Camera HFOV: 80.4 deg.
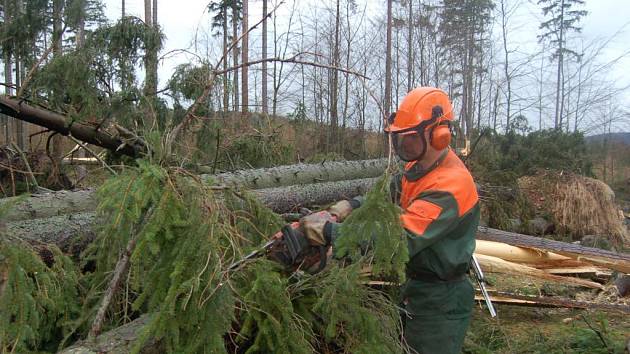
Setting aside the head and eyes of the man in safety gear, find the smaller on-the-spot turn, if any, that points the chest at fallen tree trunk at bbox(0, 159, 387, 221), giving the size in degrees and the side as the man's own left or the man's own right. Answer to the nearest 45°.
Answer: approximately 45° to the man's own right

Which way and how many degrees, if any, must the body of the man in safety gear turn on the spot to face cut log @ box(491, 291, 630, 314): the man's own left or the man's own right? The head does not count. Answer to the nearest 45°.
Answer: approximately 135° to the man's own right

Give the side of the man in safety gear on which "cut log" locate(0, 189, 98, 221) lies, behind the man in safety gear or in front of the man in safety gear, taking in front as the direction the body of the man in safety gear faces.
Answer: in front

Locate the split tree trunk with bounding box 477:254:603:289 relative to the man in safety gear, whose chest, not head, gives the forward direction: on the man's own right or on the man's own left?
on the man's own right

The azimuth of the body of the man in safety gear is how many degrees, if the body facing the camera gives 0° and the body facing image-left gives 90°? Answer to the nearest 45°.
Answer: approximately 90°

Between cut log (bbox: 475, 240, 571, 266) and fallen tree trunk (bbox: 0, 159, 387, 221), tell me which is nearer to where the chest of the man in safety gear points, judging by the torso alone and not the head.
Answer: the fallen tree trunk

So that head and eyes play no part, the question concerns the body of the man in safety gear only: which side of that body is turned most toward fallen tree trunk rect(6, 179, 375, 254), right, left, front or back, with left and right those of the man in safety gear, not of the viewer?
front

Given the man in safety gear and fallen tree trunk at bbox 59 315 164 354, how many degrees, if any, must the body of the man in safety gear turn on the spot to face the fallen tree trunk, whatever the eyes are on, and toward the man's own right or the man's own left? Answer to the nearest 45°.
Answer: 0° — they already face it
